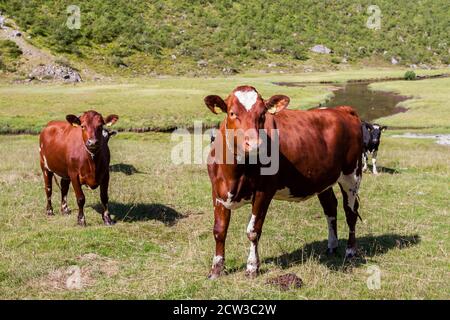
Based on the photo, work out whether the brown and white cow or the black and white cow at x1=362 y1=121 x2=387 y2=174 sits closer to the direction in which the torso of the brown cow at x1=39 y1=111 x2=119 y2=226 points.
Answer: the brown and white cow

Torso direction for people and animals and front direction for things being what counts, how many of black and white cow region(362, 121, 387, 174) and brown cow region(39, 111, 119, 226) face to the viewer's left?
0

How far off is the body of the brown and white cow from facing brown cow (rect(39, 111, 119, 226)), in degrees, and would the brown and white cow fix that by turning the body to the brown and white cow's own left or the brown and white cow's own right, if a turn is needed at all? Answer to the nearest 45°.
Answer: approximately 90° to the brown and white cow's own right

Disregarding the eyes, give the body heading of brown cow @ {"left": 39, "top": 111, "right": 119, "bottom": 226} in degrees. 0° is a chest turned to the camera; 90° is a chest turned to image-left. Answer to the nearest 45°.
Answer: approximately 315°

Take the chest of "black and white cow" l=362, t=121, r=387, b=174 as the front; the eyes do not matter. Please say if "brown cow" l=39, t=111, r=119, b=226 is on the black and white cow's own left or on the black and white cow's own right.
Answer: on the black and white cow's own right

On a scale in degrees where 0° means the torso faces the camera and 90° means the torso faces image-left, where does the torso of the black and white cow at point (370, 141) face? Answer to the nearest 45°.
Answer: approximately 315°

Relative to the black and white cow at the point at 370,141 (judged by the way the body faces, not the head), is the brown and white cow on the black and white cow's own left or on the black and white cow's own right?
on the black and white cow's own right

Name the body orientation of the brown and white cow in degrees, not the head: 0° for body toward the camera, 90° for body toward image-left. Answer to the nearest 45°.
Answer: approximately 45°

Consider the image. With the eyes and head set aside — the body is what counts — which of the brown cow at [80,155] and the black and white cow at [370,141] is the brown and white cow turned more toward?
the brown cow

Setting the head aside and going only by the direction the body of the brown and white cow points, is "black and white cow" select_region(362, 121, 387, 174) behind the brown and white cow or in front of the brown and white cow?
behind
